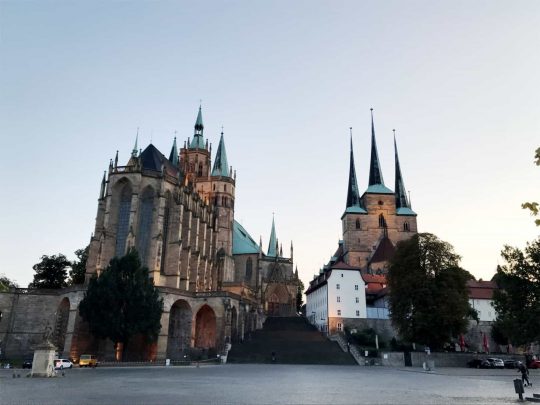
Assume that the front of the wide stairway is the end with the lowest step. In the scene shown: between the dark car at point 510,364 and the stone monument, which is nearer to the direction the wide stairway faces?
the stone monument

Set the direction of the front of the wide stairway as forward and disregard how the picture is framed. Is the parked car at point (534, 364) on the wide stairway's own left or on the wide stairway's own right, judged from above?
on the wide stairway's own left

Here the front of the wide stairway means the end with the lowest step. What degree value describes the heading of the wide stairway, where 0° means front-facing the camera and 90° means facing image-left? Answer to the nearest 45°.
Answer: approximately 0°

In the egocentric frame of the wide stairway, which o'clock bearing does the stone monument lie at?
The stone monument is roughly at 1 o'clock from the wide stairway.

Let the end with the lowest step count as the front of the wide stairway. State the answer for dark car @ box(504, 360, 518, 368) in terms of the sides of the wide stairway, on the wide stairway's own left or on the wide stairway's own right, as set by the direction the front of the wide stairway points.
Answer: on the wide stairway's own left

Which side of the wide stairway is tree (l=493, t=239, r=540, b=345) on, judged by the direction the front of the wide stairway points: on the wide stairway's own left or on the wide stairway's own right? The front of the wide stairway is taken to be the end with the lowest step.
on the wide stairway's own left

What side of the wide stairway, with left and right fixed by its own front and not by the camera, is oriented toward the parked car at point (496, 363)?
left

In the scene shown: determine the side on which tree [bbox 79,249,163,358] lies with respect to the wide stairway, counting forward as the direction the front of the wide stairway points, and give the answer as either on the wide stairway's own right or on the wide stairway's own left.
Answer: on the wide stairway's own right

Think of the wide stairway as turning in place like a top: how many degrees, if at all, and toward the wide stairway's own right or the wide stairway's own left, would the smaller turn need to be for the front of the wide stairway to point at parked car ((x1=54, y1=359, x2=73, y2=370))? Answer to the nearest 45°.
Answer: approximately 45° to the wide stairway's own right

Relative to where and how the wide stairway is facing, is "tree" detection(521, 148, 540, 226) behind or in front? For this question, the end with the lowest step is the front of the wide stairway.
in front
